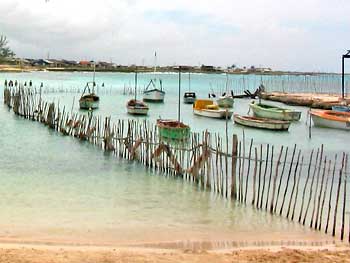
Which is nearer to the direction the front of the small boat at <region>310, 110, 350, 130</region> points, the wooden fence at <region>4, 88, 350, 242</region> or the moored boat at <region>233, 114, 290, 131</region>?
the moored boat

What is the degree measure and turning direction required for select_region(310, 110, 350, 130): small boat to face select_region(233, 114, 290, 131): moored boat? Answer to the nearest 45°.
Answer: approximately 45° to its left

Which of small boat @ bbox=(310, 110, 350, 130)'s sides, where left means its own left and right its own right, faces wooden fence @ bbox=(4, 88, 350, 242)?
left

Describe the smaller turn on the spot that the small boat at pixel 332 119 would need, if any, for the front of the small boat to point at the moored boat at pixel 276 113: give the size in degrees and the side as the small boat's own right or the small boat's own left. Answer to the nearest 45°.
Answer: approximately 45° to the small boat's own right

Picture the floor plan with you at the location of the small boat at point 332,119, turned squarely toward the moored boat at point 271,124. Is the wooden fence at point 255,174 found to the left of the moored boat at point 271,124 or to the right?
left

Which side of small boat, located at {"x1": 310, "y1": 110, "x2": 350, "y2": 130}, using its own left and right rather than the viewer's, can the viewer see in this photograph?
left
